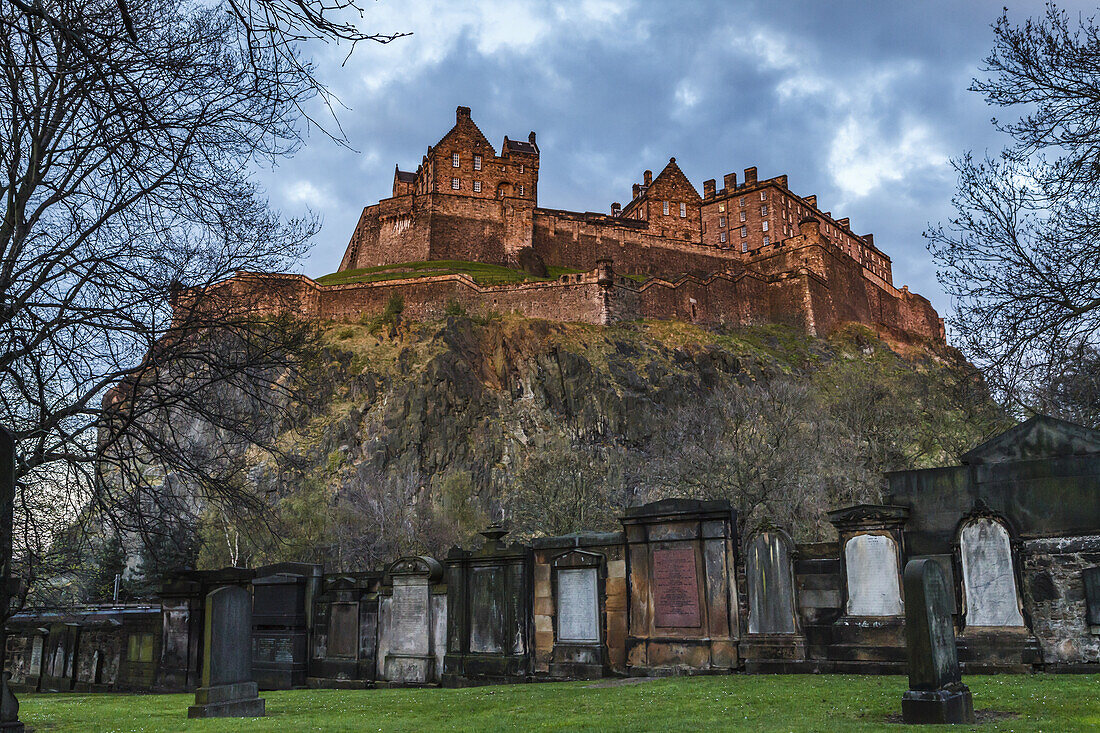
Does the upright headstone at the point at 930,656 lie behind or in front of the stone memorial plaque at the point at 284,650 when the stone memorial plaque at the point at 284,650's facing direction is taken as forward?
in front

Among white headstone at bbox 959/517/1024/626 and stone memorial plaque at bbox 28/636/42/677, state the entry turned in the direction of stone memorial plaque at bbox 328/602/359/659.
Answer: stone memorial plaque at bbox 28/636/42/677

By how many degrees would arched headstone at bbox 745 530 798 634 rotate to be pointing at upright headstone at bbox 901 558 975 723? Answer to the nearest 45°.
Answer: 0° — it already faces it

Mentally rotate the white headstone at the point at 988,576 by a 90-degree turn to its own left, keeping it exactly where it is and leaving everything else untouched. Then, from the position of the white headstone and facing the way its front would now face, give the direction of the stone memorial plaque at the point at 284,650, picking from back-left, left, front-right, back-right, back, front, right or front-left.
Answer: back

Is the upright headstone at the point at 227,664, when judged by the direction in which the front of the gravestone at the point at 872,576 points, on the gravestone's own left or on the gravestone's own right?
on the gravestone's own right

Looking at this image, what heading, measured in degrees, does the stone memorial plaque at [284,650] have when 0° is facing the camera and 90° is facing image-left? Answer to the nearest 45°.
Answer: approximately 0°
